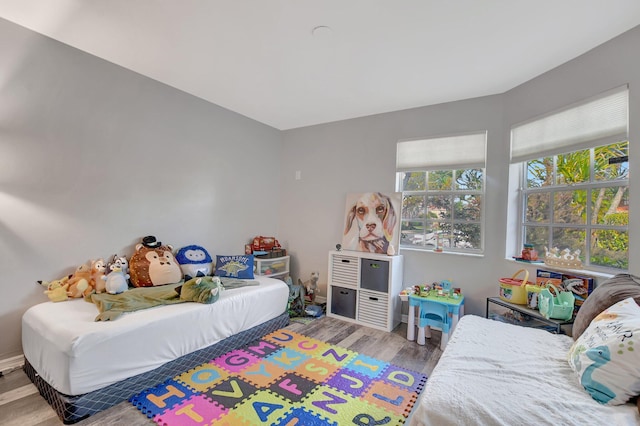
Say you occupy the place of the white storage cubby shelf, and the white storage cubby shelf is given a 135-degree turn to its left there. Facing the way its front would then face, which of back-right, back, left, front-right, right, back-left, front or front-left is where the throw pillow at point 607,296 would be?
front-right

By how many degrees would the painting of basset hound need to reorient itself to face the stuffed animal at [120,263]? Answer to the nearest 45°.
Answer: approximately 45° to its right

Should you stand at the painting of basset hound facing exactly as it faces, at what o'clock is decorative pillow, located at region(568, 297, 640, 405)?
The decorative pillow is roughly at 11 o'clock from the painting of basset hound.

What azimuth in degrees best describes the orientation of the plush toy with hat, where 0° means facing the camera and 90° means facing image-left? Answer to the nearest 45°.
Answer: approximately 315°

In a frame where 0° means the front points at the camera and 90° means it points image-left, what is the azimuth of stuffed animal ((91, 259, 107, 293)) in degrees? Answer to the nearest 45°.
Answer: approximately 315°

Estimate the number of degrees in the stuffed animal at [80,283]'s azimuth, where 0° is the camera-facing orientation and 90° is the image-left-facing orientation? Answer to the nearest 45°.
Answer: approximately 315°

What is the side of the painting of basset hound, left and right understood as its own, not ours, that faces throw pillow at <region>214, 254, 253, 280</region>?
right
